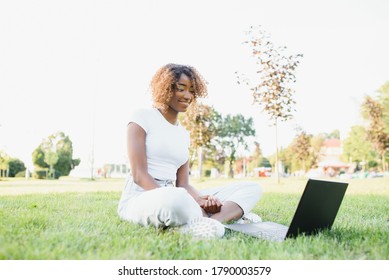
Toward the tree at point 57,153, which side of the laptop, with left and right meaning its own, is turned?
front

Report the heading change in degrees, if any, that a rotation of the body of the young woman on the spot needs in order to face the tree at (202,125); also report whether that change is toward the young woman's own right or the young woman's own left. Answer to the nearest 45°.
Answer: approximately 135° to the young woman's own left

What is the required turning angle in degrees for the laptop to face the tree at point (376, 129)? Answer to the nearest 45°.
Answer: approximately 45° to its right

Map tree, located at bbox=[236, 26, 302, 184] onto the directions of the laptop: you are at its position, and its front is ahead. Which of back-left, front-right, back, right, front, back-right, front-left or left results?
front-right

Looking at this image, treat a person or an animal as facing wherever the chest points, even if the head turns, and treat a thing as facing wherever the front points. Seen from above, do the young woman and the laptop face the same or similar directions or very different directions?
very different directions

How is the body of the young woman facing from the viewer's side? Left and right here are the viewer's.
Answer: facing the viewer and to the right of the viewer

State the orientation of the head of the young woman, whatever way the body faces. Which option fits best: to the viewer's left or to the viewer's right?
to the viewer's right

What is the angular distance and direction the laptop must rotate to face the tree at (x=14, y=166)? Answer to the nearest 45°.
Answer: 0° — it already faces it

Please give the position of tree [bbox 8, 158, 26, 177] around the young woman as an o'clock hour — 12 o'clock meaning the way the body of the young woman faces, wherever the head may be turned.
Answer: The tree is roughly at 6 o'clock from the young woman.

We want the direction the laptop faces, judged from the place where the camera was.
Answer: facing away from the viewer and to the left of the viewer

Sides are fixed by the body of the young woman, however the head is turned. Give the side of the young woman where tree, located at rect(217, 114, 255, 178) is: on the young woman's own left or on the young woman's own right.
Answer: on the young woman's own left

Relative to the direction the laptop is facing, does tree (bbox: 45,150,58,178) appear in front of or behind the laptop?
in front

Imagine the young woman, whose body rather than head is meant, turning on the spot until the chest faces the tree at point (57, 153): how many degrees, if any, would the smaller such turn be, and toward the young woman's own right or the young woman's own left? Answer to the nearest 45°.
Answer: approximately 180°
